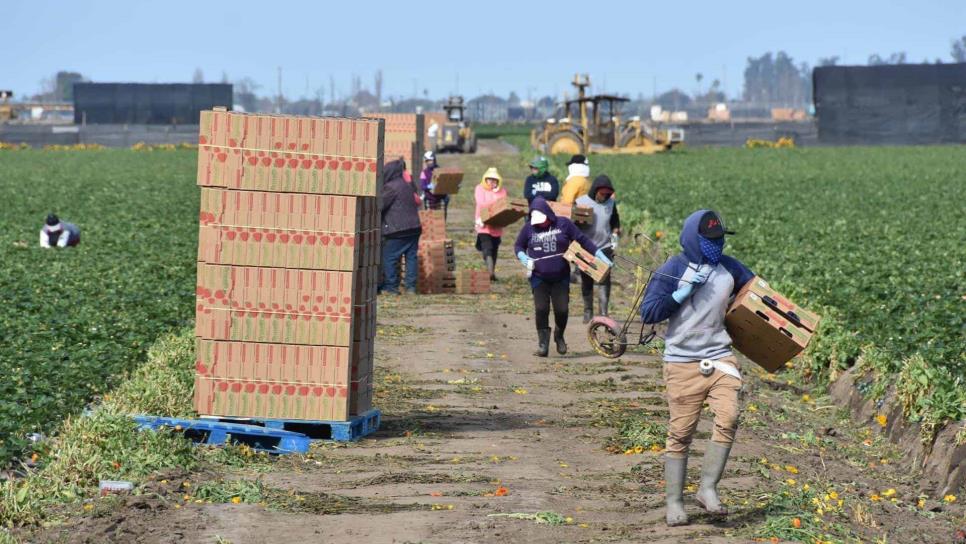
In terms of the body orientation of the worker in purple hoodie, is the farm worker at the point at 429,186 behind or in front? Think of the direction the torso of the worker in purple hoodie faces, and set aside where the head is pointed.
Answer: behind

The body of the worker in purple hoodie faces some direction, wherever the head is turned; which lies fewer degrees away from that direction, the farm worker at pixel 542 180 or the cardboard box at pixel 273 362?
the cardboard box

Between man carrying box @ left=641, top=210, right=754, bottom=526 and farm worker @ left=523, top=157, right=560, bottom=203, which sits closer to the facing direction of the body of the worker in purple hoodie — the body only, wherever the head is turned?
the man carrying box

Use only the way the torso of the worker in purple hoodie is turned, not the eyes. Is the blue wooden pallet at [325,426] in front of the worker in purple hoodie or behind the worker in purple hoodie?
in front

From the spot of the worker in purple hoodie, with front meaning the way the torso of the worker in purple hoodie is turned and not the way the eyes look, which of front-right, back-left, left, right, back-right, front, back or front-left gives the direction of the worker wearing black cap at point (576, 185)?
back

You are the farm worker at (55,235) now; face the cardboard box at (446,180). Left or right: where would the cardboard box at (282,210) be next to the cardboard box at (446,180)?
right

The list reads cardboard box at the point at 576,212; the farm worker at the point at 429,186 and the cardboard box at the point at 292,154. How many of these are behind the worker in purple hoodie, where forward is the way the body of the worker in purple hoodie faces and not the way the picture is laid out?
2

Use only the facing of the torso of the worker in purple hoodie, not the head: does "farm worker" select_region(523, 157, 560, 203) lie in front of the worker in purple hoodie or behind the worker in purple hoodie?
behind

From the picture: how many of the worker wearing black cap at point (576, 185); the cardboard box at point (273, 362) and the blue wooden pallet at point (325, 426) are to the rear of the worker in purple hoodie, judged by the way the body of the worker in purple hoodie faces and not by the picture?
1

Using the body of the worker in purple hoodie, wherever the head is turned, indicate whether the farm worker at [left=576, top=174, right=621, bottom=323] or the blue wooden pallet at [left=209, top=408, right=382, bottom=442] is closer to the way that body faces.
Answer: the blue wooden pallet

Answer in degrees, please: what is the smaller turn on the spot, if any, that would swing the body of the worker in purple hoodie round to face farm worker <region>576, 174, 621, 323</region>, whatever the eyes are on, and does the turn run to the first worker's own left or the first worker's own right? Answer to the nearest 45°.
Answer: approximately 180°

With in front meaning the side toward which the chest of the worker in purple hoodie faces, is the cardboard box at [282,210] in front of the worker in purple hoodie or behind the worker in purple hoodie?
in front

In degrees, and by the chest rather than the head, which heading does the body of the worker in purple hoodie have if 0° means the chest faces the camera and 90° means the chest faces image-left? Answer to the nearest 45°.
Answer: approximately 0°

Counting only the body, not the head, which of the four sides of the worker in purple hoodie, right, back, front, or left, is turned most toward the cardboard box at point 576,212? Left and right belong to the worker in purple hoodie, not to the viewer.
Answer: back
